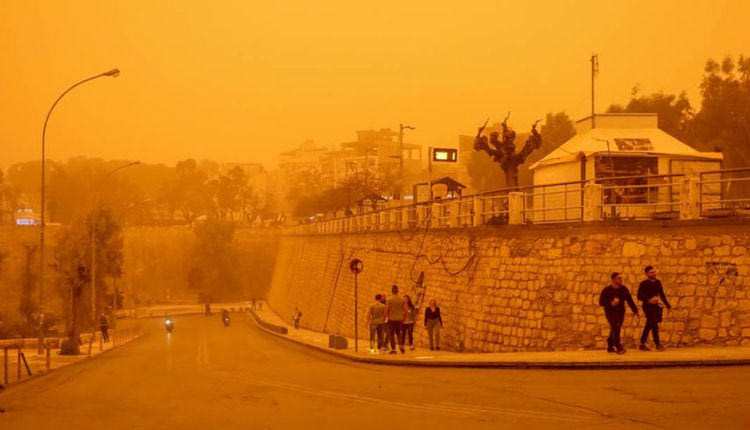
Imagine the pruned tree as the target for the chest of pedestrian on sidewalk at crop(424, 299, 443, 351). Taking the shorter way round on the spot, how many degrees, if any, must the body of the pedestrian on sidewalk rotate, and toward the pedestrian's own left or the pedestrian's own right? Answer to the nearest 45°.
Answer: approximately 180°

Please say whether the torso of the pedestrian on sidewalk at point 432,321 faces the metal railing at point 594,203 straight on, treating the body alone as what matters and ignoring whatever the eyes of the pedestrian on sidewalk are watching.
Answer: no

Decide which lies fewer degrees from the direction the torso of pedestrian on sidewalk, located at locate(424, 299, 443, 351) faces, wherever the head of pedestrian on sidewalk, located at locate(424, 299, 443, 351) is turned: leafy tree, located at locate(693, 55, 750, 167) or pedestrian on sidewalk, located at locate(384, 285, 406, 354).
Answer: the pedestrian on sidewalk

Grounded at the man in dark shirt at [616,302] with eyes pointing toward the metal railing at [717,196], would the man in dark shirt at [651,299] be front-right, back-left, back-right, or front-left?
front-right

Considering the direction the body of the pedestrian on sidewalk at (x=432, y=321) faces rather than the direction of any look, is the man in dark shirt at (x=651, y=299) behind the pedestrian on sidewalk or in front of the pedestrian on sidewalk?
in front

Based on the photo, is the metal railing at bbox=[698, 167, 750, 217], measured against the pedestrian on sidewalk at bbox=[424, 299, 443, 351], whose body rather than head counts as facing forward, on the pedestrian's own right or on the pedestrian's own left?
on the pedestrian's own left

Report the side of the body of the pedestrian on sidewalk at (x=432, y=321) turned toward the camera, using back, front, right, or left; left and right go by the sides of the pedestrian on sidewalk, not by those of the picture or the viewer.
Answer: front

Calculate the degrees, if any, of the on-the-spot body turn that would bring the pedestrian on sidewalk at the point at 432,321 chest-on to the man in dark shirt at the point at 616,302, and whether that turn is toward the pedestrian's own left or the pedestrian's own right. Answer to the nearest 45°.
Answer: approximately 45° to the pedestrian's own left
